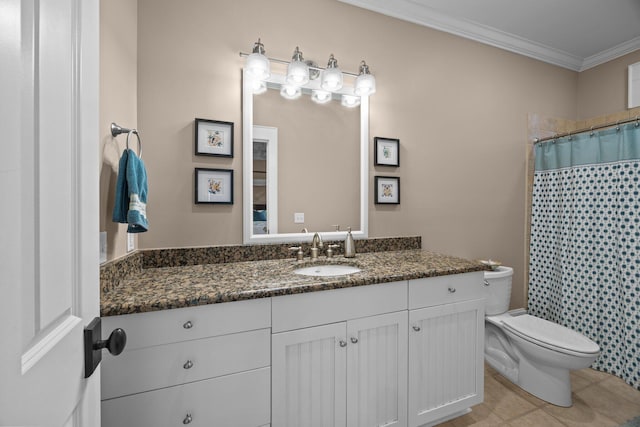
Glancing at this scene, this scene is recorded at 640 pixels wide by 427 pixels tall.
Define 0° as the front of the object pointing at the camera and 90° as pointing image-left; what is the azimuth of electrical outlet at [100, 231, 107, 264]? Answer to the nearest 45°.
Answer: approximately 270°

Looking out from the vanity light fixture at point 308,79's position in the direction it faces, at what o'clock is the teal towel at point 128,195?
The teal towel is roughly at 3 o'clock from the vanity light fixture.

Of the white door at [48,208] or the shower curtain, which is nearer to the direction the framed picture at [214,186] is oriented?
the white door

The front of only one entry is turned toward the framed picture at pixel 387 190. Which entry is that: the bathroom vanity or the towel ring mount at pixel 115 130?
the towel ring mount

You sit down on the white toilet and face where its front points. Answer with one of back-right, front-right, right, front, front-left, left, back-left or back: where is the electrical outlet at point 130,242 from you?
right

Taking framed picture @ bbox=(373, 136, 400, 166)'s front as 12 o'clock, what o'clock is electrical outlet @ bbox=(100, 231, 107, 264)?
The electrical outlet is roughly at 3 o'clock from the framed picture.

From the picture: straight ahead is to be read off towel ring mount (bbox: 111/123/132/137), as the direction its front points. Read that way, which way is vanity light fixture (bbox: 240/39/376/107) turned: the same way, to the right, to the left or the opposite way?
to the right

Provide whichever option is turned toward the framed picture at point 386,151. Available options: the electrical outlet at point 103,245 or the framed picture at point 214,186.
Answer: the electrical outlet

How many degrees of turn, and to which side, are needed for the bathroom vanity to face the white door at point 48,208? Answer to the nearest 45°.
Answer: approximately 90° to its right

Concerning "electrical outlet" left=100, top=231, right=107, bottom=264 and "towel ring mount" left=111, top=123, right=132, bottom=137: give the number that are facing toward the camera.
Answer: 0

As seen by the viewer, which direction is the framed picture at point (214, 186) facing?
toward the camera

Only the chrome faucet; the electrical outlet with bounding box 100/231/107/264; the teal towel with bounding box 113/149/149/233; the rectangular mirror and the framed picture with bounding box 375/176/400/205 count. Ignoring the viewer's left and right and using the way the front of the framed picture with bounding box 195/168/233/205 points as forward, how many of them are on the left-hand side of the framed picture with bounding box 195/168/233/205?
3

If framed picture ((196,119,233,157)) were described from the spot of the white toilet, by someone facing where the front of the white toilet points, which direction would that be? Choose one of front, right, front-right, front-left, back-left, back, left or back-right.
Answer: right
